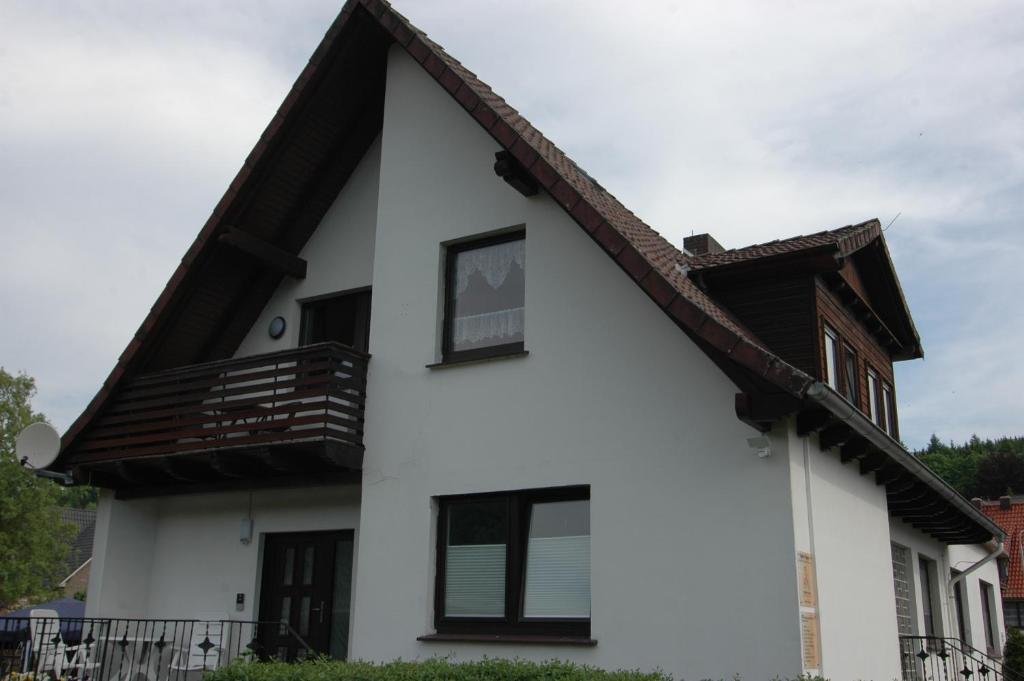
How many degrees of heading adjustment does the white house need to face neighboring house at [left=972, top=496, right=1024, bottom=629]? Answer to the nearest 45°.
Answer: approximately 180°

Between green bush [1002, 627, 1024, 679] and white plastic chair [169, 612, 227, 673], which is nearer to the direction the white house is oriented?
the white plastic chair

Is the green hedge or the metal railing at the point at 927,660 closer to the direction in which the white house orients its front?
the green hedge

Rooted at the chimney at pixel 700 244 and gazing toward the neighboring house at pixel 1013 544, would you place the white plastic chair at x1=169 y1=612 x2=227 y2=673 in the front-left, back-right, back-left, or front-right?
back-left

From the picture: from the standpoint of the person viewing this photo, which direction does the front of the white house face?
facing the viewer and to the left of the viewer

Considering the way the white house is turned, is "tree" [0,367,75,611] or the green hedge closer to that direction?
the green hedge

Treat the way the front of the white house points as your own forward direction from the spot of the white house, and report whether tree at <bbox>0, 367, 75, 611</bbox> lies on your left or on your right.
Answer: on your right

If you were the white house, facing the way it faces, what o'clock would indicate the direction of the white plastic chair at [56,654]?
The white plastic chair is roughly at 2 o'clock from the white house.
